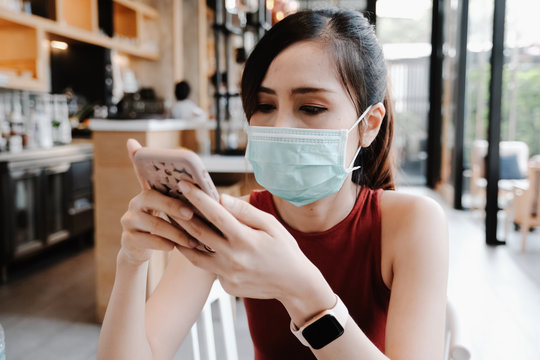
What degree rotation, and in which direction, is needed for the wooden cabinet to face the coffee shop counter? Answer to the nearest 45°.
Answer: approximately 45° to its right

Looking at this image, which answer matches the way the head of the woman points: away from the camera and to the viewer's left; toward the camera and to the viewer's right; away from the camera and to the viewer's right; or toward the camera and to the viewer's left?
toward the camera and to the viewer's left

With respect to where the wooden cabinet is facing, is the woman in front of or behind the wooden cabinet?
in front

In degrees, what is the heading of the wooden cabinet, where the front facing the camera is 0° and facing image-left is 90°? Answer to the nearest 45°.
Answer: approximately 315°

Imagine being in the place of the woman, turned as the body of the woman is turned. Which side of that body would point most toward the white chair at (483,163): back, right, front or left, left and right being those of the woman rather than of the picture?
back

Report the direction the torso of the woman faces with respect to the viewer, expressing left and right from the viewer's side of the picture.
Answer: facing the viewer and to the left of the viewer

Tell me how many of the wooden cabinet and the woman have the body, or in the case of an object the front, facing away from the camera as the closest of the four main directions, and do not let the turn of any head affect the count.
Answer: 0
